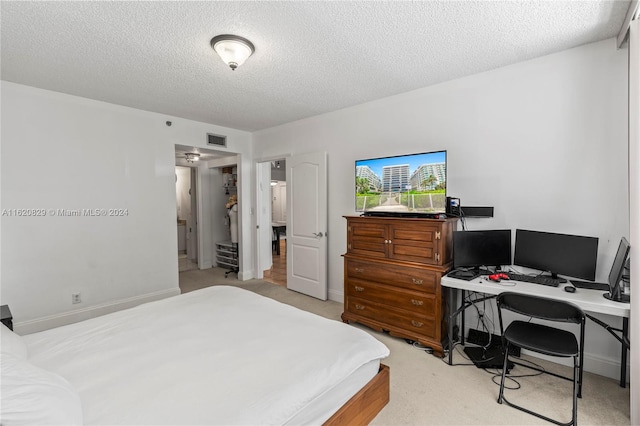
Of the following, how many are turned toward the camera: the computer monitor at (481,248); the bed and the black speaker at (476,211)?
2

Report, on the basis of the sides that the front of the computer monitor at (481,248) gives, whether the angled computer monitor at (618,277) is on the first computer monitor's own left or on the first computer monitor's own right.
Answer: on the first computer monitor's own left

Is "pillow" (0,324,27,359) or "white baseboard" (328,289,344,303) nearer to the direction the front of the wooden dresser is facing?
the pillow

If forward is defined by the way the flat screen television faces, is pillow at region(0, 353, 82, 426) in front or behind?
in front

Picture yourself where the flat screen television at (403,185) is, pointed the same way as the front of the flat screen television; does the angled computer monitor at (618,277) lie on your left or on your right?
on your left

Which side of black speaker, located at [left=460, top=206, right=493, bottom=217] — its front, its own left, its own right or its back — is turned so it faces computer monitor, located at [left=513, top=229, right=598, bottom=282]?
left
